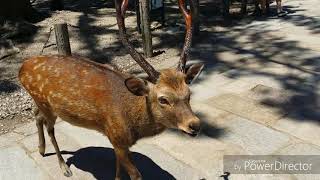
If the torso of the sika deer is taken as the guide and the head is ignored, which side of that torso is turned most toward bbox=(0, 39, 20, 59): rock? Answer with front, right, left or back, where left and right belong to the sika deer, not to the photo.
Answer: back

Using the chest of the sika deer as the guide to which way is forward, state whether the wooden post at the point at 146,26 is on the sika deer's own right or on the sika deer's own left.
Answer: on the sika deer's own left

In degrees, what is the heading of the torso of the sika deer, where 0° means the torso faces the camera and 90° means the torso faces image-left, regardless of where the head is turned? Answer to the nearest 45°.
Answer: approximately 315°

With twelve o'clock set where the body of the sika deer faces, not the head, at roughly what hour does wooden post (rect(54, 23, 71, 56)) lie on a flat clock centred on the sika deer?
The wooden post is roughly at 7 o'clock from the sika deer.
